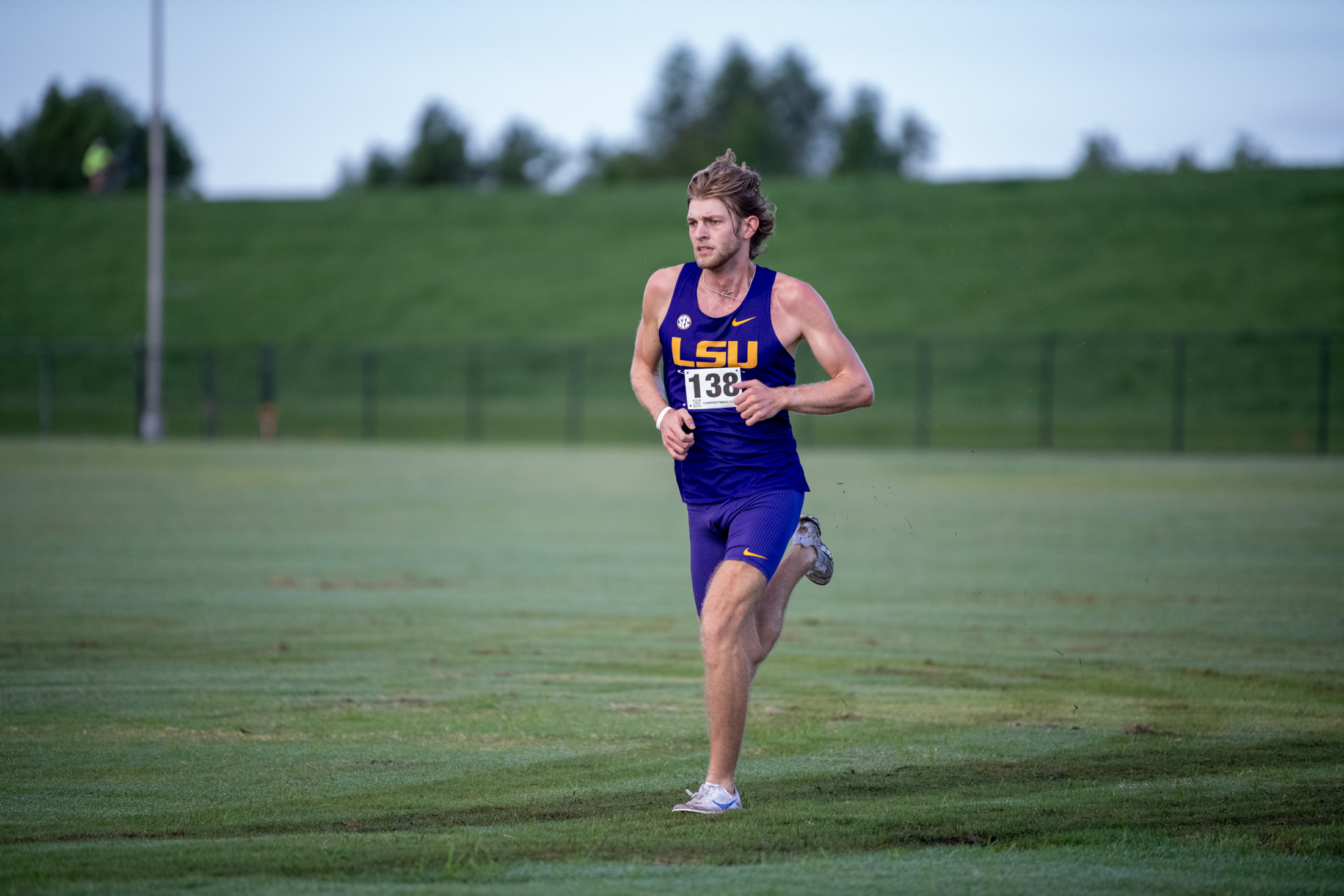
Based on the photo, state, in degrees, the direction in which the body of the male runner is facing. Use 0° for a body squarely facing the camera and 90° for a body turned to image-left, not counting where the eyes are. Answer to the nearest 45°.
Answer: approximately 45°

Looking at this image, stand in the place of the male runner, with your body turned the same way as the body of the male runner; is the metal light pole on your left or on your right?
on your right
